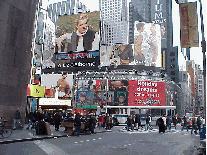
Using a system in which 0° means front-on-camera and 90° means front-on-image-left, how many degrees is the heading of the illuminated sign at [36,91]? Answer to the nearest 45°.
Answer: approximately 0°

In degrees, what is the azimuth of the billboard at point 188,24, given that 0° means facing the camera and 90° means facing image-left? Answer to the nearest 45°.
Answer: approximately 0°

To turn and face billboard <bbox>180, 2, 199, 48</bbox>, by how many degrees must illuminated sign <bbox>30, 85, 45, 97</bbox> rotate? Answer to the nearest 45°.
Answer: approximately 45° to its left

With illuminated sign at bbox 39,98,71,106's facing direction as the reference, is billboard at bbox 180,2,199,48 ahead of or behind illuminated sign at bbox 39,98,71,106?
ahead

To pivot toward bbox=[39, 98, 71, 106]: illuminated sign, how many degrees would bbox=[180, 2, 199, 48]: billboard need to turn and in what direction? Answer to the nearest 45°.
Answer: approximately 135° to its right
